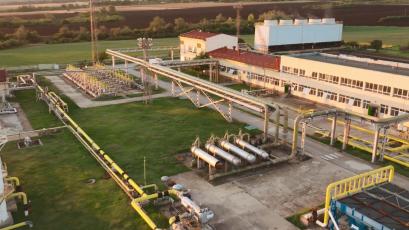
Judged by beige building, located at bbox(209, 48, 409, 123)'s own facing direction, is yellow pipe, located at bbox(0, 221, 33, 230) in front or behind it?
in front

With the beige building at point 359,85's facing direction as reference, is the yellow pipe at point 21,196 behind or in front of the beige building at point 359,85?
in front

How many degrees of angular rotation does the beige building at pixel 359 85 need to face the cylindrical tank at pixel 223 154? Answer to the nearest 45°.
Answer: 0° — it already faces it

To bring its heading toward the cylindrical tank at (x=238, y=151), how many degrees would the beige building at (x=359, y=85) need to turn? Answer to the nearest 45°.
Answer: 0° — it already faces it

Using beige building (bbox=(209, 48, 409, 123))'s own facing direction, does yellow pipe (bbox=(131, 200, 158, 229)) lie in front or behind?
in front

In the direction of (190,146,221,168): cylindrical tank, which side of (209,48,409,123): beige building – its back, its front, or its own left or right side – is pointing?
front
